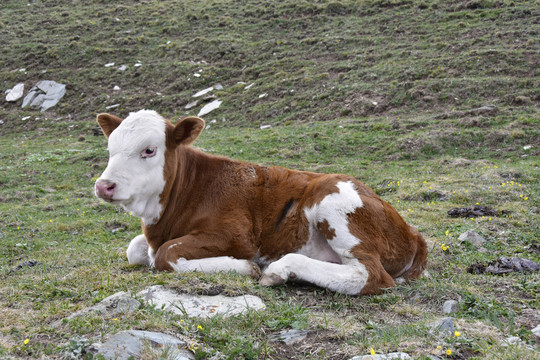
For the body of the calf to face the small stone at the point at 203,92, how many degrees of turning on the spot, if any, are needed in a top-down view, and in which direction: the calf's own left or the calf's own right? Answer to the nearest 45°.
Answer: approximately 90° to the calf's own right

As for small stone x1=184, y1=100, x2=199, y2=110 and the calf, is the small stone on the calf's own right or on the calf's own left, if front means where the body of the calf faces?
on the calf's own right

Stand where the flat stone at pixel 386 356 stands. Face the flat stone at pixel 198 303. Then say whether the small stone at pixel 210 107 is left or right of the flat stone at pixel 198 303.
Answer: right

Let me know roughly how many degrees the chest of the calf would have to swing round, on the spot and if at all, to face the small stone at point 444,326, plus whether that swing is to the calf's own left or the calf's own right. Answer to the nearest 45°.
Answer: approximately 135° to the calf's own left

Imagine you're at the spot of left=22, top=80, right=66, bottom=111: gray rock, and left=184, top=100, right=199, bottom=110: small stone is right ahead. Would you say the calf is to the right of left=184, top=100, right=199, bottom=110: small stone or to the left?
right

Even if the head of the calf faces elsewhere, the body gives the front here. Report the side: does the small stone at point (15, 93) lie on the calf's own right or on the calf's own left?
on the calf's own right

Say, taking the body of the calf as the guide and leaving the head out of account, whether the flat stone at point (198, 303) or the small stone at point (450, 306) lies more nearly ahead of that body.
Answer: the flat stone

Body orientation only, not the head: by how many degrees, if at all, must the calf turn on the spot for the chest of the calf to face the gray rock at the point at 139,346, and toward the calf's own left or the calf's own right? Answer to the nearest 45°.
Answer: approximately 90° to the calf's own left

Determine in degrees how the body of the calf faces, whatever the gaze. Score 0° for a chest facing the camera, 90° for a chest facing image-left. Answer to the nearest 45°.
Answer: approximately 90°

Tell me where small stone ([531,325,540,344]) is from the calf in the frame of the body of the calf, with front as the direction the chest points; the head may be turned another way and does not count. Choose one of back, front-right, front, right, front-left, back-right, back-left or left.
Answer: back-left

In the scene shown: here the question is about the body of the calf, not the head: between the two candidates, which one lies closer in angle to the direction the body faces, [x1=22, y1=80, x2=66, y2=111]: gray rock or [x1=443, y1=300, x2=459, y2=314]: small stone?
the gray rock

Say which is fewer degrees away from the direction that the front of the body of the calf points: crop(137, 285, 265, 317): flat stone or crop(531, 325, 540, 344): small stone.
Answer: the flat stone
